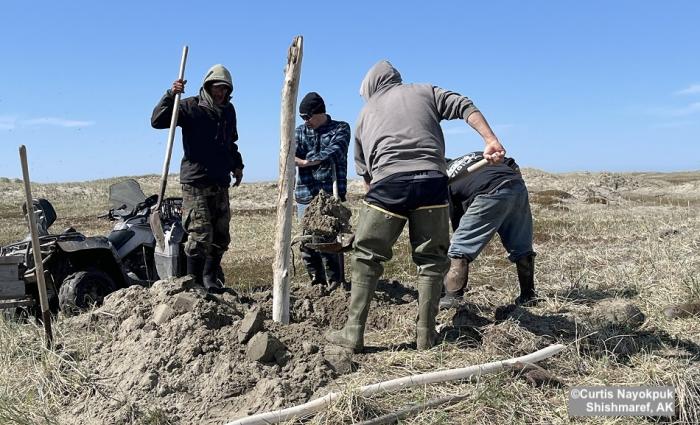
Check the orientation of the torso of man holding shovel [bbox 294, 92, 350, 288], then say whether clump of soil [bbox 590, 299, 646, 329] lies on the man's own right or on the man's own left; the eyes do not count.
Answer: on the man's own left

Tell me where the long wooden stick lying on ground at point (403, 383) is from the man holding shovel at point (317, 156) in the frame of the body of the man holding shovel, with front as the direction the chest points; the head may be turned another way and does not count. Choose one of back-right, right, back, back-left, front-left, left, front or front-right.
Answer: front-left

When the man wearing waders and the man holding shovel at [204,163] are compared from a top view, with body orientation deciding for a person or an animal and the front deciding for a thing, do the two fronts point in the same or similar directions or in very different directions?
very different directions

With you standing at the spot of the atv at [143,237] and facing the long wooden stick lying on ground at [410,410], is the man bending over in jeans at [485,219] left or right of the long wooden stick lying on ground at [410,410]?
left

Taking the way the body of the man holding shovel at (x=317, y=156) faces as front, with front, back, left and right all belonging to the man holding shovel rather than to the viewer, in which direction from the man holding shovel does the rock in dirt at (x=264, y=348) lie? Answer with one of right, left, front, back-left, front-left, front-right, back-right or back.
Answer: front-left

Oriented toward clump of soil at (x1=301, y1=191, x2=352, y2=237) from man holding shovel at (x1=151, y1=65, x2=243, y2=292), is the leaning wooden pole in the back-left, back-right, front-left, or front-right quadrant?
back-right

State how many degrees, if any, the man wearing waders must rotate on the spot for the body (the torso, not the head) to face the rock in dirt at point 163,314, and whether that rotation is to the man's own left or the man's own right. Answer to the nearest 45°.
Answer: approximately 45° to the man's own left

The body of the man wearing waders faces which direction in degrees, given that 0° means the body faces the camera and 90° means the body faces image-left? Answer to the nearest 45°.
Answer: approximately 135°

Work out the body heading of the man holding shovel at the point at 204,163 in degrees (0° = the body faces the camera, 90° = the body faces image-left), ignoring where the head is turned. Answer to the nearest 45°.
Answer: approximately 315°

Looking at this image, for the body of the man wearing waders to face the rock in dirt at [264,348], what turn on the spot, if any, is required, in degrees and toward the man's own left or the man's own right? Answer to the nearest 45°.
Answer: approximately 45° to the man's own left

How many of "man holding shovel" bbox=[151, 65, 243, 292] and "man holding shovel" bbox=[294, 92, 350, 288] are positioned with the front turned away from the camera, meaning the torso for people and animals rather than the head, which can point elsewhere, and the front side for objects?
0

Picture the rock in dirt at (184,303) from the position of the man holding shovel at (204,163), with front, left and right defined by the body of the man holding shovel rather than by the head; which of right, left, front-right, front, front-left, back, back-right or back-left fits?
front-right
